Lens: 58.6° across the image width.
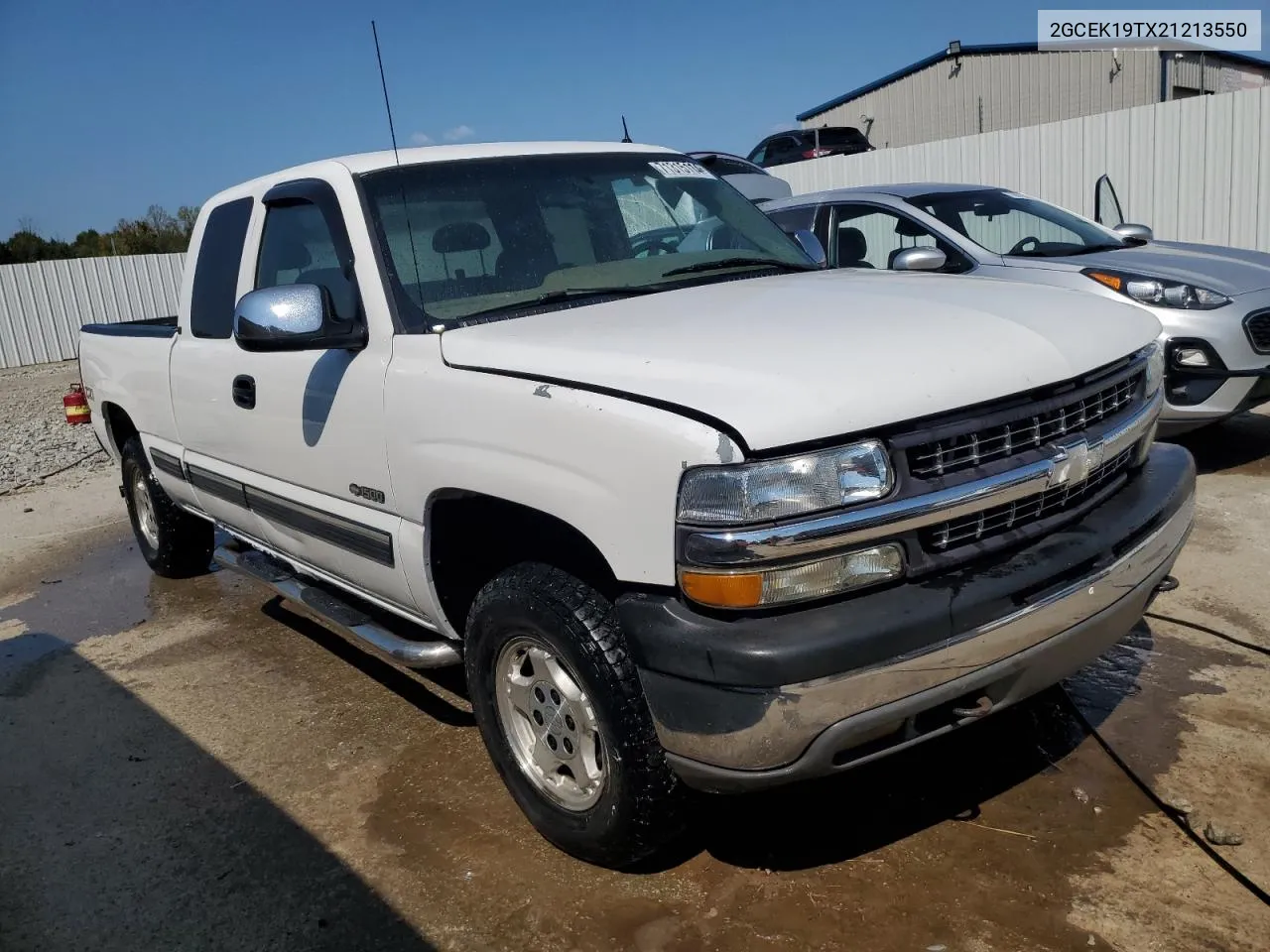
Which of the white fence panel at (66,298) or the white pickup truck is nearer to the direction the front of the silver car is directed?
the white pickup truck

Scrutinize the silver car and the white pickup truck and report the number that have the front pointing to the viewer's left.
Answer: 0

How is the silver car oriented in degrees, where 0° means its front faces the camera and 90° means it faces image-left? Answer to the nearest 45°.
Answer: approximately 315°

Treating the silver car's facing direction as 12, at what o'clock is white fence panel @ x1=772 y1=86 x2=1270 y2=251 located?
The white fence panel is roughly at 8 o'clock from the silver car.

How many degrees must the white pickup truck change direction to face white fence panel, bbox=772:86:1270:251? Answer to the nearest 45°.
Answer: approximately 90° to its left

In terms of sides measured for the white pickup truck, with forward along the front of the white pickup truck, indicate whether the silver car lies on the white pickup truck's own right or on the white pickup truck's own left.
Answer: on the white pickup truck's own left
